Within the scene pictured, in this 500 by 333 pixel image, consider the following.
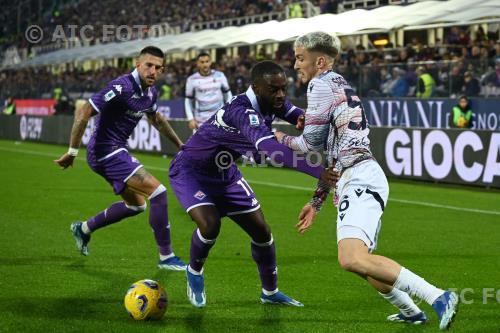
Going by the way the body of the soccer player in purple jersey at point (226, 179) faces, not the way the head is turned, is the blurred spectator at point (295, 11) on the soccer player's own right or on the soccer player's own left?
on the soccer player's own left

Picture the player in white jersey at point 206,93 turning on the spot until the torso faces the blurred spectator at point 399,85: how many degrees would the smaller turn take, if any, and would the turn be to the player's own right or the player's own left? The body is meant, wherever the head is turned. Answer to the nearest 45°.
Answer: approximately 135° to the player's own left

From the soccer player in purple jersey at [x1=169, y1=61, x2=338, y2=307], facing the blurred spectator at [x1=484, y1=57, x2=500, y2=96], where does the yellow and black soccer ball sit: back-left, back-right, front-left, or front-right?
back-left

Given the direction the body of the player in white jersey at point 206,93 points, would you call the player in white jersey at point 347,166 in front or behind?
in front

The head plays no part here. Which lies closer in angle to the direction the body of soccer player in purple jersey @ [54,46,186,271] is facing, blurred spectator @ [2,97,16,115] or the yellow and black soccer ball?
the yellow and black soccer ball

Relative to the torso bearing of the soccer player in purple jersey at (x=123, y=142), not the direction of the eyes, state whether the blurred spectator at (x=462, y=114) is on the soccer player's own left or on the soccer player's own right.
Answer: on the soccer player's own left

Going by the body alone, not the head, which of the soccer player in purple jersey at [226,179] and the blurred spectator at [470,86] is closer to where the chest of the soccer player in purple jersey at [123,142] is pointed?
the soccer player in purple jersey

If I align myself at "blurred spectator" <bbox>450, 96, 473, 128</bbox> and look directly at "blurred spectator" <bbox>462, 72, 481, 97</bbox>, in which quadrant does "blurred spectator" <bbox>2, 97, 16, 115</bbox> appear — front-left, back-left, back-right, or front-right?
front-left

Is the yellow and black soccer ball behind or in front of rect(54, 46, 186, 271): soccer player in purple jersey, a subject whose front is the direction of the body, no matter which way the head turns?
in front

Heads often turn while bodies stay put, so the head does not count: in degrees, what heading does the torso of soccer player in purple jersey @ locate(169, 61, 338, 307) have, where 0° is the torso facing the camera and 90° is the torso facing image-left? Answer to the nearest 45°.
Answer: approximately 315°

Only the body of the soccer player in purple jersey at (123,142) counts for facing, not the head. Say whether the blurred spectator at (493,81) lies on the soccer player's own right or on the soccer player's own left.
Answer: on the soccer player's own left

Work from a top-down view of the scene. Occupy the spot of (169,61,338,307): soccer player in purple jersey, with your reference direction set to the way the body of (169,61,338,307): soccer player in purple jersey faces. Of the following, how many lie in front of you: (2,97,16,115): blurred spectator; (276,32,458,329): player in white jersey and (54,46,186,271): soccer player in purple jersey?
1

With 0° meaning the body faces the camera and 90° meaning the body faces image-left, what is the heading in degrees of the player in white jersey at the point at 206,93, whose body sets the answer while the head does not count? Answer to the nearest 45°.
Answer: approximately 0°

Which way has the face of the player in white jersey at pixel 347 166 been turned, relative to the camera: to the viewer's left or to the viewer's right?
to the viewer's left

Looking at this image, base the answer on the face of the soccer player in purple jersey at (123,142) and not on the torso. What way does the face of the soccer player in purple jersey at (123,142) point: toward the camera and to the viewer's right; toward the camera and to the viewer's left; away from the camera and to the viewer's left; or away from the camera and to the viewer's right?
toward the camera and to the viewer's right
